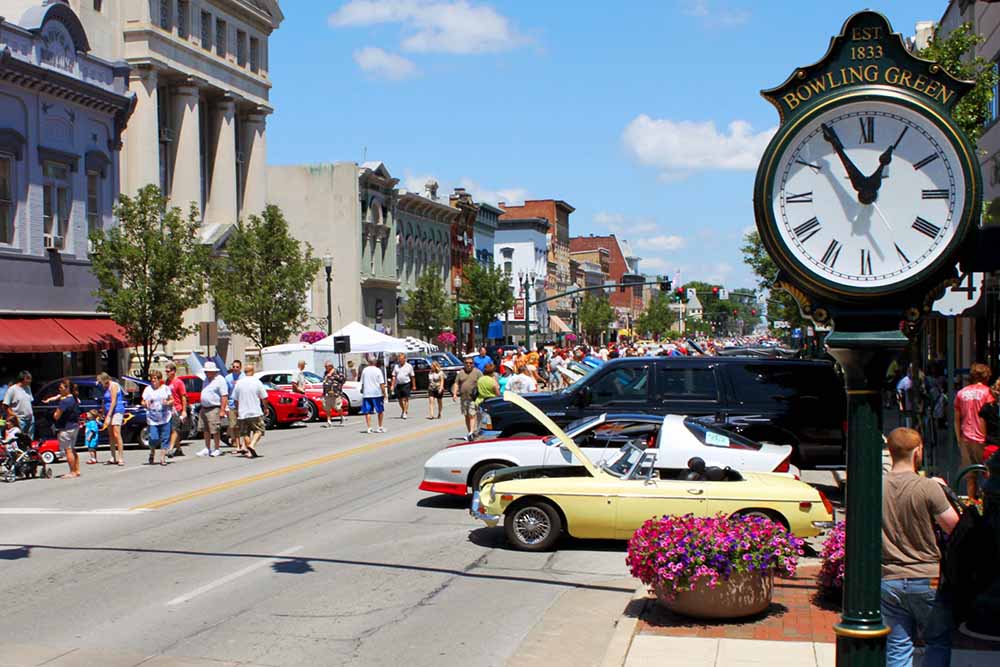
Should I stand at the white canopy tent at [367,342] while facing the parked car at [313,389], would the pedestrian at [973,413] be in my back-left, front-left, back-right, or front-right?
front-left

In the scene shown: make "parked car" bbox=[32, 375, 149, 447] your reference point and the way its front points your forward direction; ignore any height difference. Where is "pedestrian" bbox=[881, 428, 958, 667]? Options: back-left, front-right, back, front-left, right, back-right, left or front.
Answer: right

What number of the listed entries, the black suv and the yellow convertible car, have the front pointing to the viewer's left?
2

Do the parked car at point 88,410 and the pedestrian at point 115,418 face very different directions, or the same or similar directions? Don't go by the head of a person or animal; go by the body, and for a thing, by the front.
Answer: very different directions

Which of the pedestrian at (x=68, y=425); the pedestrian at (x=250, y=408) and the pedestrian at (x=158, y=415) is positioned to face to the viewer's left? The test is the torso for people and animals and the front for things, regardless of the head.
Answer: the pedestrian at (x=68, y=425)

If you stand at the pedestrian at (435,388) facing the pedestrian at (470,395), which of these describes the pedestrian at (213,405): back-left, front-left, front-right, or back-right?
front-right

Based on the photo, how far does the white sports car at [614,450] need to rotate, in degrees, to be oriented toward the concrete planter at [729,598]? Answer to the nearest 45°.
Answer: approximately 90° to its left

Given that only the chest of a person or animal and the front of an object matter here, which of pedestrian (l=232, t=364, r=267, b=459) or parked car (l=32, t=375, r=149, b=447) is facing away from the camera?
the pedestrian

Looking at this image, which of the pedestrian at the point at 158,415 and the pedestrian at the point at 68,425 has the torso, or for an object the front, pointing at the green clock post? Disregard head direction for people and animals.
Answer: the pedestrian at the point at 158,415

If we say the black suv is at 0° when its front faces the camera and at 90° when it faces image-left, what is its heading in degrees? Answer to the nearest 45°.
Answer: approximately 90°

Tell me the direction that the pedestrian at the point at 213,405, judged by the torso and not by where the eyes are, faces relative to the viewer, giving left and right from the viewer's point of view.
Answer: facing the viewer and to the left of the viewer

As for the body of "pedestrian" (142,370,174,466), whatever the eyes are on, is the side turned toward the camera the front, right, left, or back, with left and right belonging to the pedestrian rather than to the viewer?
front

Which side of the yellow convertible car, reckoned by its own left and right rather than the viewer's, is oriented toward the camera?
left

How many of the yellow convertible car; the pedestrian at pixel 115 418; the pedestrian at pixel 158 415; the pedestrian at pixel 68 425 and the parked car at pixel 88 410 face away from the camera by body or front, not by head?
0

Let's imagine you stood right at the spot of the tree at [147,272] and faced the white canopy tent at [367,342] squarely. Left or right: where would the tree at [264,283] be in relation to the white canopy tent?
left

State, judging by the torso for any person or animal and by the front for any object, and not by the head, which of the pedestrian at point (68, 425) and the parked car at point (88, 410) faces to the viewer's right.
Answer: the parked car

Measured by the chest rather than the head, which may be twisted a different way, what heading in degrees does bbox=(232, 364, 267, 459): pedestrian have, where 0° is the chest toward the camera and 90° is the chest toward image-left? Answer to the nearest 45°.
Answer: approximately 180°
